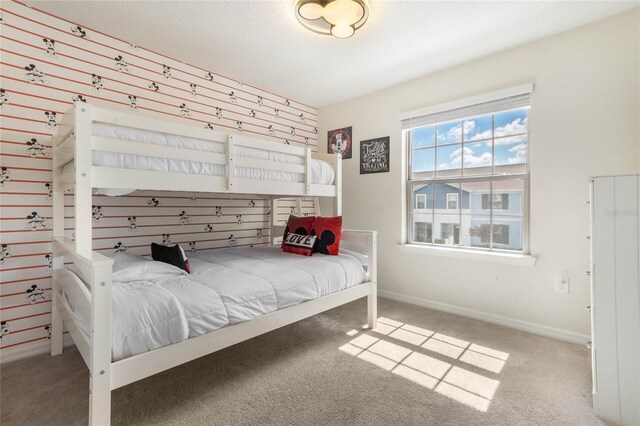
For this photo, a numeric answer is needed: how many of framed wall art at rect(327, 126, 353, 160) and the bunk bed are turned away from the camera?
0

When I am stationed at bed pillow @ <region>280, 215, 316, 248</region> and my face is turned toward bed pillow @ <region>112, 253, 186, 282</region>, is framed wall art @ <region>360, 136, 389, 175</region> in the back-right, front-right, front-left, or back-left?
back-left

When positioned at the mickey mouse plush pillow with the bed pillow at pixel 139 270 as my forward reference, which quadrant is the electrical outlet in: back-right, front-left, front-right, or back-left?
back-left

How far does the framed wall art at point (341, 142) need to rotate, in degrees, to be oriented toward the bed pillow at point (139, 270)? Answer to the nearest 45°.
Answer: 0° — it already faces it

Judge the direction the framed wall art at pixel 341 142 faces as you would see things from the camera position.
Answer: facing the viewer and to the left of the viewer

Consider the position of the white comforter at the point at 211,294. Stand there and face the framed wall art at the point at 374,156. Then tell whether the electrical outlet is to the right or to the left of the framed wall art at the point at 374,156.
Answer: right

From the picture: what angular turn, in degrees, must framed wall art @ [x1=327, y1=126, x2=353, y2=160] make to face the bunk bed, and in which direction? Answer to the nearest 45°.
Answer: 0° — it already faces it

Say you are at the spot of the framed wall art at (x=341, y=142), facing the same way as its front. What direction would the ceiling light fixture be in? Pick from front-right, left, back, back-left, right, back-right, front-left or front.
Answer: front-left
